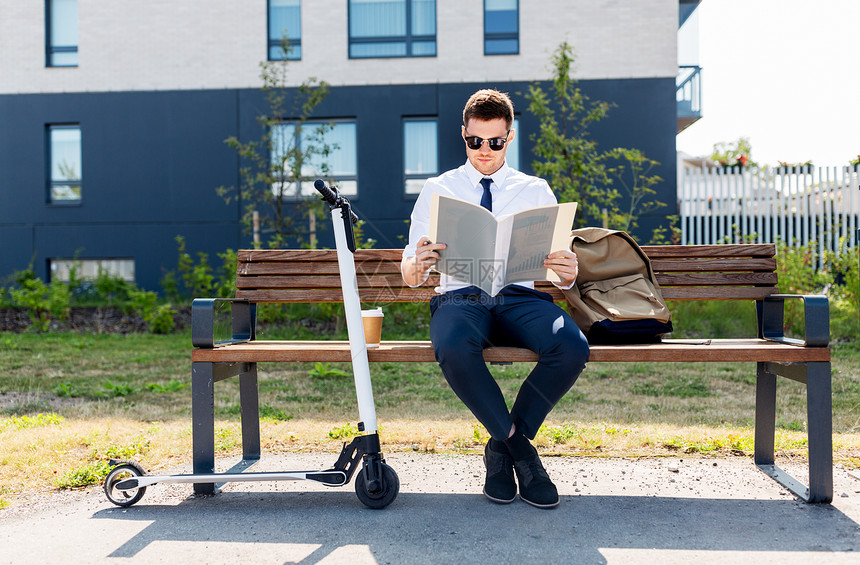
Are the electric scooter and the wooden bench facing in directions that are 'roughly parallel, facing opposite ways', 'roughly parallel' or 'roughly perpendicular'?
roughly perpendicular

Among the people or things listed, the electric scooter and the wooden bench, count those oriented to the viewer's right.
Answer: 1

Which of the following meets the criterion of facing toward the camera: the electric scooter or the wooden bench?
the wooden bench

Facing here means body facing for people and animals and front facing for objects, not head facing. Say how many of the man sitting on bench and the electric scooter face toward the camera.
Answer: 1

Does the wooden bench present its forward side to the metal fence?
no

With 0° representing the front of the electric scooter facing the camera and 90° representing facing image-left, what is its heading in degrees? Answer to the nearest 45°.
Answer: approximately 270°

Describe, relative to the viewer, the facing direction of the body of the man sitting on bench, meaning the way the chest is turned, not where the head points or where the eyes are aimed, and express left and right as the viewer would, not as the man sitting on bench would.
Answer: facing the viewer

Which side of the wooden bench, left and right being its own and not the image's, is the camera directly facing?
front

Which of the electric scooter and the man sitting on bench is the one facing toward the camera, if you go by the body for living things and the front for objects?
the man sitting on bench

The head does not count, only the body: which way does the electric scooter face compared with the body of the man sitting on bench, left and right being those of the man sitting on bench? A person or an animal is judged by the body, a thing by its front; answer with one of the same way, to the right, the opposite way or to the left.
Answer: to the left

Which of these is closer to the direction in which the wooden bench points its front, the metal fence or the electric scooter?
the electric scooter

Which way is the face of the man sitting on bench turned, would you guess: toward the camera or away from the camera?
toward the camera
